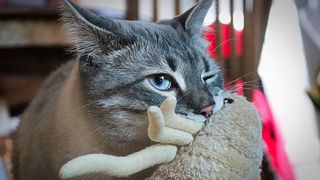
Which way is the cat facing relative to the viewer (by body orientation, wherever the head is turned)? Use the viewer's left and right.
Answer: facing the viewer and to the right of the viewer
